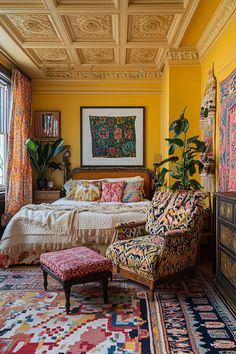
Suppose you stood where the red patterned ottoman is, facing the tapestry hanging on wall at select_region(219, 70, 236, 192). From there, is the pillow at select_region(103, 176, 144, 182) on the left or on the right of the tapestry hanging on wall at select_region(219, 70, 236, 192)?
left

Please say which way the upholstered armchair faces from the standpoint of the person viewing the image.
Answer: facing the viewer and to the left of the viewer

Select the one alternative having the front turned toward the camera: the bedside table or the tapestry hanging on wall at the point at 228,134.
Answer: the bedside table

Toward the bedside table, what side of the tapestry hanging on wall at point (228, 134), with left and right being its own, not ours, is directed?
front

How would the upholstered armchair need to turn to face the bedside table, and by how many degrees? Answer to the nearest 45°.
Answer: approximately 90° to its right

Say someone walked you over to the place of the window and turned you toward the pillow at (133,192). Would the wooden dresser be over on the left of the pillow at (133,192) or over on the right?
right

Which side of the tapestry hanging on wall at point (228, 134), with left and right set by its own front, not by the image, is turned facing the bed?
front

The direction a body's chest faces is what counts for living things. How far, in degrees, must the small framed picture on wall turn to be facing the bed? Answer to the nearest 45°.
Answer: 0° — it already faces it

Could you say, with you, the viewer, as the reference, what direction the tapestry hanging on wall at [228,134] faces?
facing to the left of the viewer

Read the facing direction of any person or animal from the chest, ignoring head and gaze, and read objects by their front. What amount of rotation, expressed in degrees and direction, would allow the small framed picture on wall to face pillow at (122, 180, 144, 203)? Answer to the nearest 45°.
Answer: approximately 45° to its left

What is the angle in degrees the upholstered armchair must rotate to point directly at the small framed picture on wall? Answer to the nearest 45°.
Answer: approximately 90° to its right

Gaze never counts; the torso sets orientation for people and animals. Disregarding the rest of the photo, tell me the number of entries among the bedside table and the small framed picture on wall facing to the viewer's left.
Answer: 0

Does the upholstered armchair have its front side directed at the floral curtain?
no

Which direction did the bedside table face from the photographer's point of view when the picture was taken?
facing the viewer

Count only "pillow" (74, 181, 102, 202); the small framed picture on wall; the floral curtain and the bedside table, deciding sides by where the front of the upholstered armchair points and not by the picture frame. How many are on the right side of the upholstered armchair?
4

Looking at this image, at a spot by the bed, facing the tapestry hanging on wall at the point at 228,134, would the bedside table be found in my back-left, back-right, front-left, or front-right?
back-left
